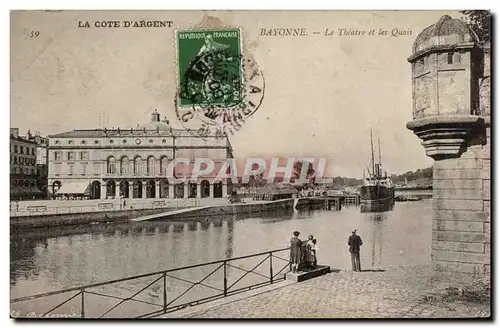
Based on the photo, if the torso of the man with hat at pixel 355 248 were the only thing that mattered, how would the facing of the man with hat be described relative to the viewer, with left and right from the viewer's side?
facing away from the viewer
